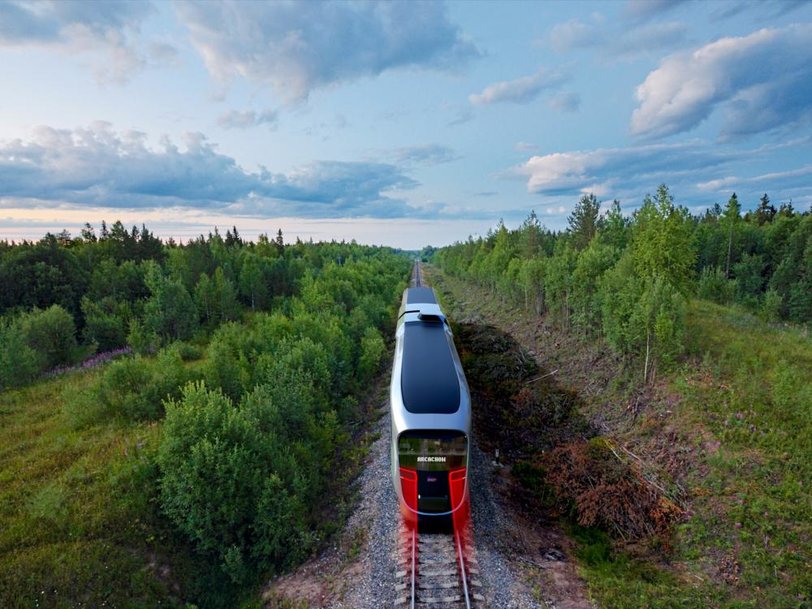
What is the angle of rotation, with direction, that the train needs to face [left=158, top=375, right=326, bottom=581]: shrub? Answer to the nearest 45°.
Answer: approximately 90° to its right

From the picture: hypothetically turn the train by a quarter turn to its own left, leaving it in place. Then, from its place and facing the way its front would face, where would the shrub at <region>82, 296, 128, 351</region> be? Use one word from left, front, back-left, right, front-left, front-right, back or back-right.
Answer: back-left

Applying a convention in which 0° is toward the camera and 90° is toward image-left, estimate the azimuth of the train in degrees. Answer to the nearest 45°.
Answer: approximately 0°

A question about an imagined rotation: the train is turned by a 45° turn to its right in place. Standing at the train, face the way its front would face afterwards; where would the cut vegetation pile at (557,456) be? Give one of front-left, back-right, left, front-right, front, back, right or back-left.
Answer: left

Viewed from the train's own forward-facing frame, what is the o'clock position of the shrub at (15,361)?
The shrub is roughly at 4 o'clock from the train.

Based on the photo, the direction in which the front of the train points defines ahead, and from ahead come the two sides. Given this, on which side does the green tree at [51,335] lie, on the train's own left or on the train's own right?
on the train's own right

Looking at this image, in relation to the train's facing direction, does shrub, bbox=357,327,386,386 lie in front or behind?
behind

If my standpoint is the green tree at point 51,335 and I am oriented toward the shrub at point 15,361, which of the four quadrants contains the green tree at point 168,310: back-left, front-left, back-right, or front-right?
back-left

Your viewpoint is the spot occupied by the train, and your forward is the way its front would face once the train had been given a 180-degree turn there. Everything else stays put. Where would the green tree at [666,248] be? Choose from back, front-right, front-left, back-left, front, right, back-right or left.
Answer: front-right

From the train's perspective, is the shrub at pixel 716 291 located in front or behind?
behind

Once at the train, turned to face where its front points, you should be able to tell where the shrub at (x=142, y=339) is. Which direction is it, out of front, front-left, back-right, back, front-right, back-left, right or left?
back-right

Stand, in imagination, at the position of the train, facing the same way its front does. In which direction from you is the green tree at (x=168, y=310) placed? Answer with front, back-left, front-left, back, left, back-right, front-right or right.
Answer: back-right
